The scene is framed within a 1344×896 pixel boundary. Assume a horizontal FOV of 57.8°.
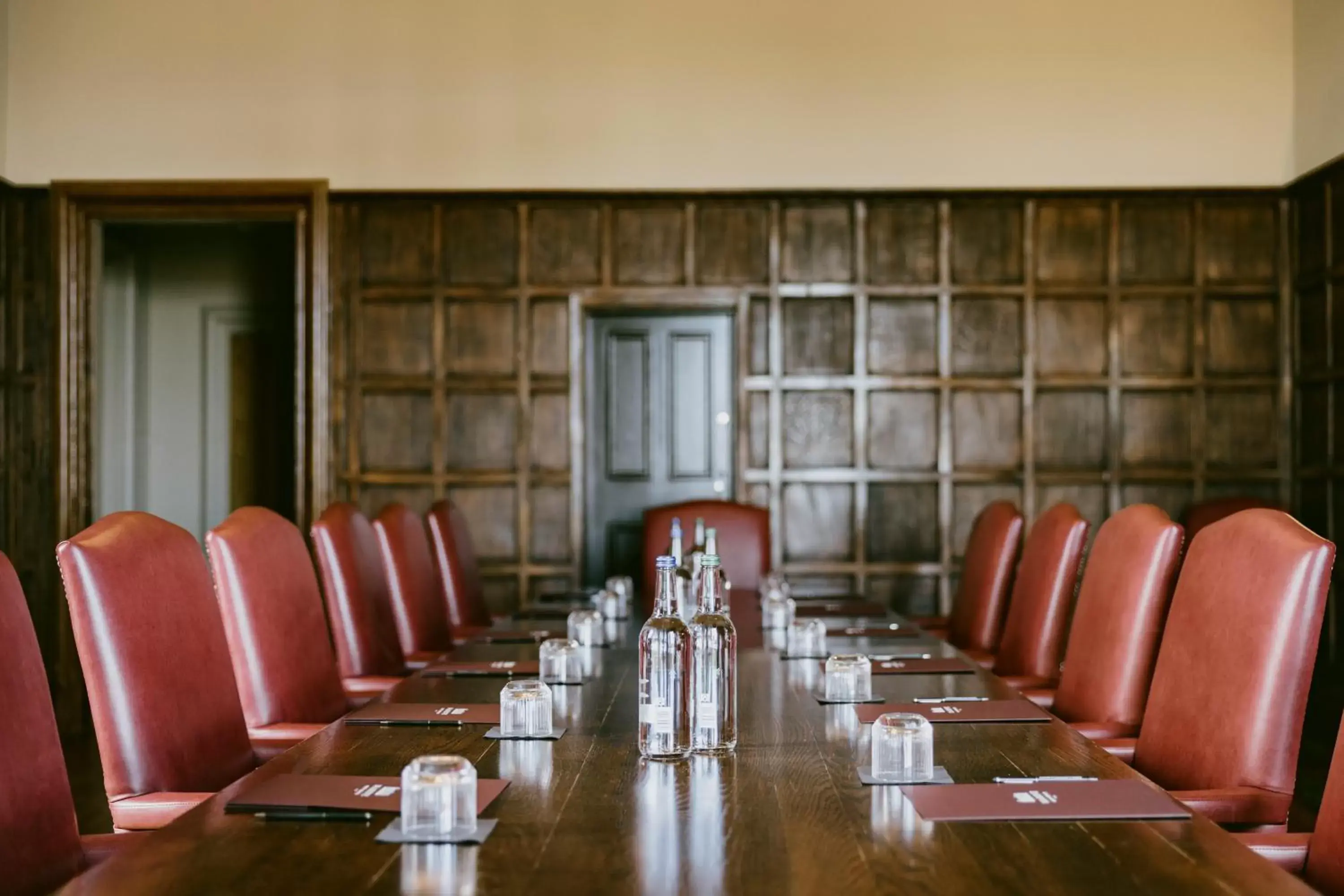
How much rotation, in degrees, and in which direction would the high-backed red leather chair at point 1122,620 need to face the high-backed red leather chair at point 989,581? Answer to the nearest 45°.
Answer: approximately 135° to its right

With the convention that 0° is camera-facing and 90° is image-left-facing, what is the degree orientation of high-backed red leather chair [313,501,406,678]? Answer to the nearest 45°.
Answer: approximately 315°

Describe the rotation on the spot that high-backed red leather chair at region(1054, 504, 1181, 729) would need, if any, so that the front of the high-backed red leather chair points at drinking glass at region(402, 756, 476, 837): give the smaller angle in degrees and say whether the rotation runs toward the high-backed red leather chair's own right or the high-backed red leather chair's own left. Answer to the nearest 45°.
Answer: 0° — it already faces it

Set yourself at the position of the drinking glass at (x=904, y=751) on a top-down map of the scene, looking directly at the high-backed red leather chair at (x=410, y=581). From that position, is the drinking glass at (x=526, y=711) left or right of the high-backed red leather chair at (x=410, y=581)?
left

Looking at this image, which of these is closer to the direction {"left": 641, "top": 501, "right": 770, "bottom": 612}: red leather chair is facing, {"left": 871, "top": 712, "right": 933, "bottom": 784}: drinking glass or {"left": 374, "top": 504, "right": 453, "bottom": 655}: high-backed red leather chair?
the drinking glass

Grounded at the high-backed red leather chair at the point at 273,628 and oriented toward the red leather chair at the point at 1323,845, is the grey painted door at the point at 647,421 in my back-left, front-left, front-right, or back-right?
back-left

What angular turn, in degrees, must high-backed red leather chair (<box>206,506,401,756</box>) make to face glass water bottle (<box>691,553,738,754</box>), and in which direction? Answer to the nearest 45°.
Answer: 0° — it already faces it

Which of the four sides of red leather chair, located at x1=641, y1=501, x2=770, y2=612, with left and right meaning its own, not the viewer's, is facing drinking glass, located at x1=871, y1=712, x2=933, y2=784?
front

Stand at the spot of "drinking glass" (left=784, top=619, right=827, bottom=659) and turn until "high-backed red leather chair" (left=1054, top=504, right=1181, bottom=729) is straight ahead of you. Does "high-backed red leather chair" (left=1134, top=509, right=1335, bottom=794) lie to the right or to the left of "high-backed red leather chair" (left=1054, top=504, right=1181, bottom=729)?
right

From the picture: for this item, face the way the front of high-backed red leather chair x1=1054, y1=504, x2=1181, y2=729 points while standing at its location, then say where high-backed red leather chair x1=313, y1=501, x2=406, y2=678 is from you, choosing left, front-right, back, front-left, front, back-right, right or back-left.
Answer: front-right

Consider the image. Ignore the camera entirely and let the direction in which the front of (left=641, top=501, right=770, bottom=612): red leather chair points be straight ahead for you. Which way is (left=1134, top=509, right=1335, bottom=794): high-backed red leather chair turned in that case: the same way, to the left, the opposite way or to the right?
to the right

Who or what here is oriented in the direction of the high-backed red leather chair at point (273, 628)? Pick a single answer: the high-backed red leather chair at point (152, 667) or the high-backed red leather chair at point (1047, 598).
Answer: the high-backed red leather chair at point (1047, 598)

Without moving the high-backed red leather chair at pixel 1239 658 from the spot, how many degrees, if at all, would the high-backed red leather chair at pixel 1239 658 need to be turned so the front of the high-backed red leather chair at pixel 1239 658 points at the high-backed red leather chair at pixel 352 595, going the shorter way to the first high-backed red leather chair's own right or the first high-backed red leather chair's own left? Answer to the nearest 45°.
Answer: approximately 45° to the first high-backed red leather chair's own right

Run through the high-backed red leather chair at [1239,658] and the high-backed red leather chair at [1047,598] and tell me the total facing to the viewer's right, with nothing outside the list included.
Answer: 0

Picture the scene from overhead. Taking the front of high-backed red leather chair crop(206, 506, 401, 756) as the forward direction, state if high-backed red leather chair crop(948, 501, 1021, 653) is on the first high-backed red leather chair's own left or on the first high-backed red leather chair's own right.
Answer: on the first high-backed red leather chair's own left

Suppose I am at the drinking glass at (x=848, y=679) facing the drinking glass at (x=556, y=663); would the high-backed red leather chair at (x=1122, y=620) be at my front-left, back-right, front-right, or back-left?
back-right

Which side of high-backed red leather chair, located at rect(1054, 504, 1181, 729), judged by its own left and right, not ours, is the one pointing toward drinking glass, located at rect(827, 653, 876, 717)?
front

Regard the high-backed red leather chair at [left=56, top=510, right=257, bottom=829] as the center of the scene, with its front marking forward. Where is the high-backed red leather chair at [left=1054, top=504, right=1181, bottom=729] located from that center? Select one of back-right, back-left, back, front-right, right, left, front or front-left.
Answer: front-left
